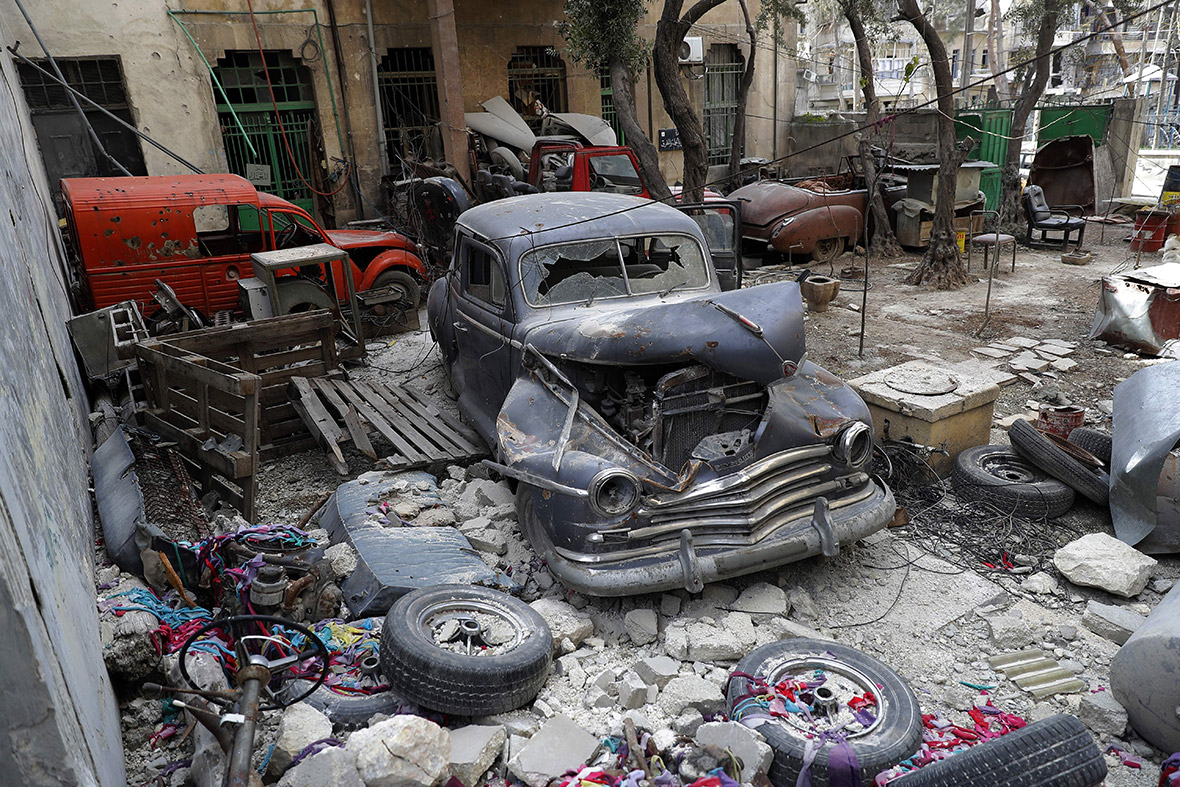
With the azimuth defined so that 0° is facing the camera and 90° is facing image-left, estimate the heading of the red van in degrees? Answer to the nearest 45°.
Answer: approximately 270°

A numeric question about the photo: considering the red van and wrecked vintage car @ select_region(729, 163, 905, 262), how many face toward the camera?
0

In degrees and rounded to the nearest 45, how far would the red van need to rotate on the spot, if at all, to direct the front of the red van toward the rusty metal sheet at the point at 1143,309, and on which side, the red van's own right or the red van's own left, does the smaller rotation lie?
approximately 45° to the red van's own right

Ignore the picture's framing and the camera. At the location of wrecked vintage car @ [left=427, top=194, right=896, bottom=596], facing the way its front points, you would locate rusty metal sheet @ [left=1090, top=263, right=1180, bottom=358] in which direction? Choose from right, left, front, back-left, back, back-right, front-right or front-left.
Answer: left

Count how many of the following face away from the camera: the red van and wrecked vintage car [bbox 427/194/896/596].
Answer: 0

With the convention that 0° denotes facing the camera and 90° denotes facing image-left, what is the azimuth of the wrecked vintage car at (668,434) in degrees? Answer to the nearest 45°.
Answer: approximately 315°

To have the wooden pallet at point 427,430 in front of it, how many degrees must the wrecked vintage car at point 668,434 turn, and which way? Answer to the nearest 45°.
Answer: approximately 90° to its right

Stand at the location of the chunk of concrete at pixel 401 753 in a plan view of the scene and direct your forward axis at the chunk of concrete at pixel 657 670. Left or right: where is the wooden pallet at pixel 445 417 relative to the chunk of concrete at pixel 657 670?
left

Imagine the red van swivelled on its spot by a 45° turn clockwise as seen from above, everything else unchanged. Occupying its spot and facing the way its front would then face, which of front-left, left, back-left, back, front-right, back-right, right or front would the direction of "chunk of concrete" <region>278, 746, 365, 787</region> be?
front-right

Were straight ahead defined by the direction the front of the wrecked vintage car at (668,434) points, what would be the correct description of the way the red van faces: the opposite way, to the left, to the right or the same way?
to the left

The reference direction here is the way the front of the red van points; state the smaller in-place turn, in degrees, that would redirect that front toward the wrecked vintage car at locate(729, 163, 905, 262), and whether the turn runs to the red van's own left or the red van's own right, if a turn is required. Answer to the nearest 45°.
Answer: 0° — it already faces it
